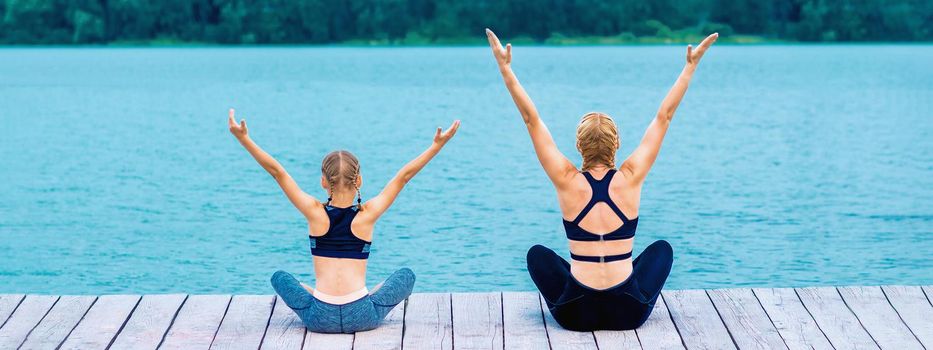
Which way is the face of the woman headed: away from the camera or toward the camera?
away from the camera

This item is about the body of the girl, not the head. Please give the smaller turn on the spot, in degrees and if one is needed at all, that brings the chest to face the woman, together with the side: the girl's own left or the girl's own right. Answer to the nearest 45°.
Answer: approximately 90° to the girl's own right

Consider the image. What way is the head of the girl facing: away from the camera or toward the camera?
away from the camera

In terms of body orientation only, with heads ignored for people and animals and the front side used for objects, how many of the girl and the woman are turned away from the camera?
2

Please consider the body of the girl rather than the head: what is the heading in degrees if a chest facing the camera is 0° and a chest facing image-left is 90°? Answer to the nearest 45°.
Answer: approximately 180°

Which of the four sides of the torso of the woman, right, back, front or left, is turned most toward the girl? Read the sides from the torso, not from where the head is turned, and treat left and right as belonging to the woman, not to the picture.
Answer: left

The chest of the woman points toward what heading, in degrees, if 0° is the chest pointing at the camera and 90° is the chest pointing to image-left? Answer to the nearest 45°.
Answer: approximately 180°
